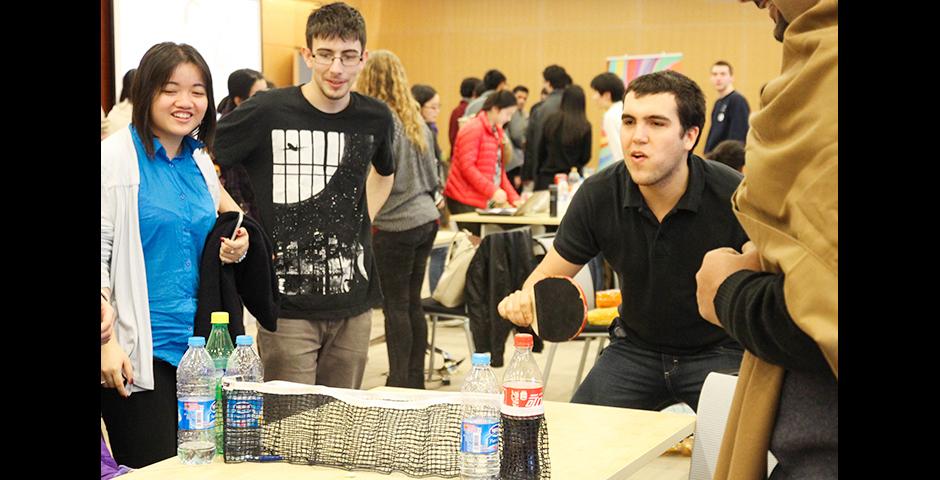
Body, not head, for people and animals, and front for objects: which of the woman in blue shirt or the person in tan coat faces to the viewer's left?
the person in tan coat

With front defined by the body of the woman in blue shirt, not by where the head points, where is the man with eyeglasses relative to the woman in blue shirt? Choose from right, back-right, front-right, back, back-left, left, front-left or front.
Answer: left

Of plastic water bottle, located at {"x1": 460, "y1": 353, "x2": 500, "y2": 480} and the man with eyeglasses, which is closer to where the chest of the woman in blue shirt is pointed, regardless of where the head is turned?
the plastic water bottle

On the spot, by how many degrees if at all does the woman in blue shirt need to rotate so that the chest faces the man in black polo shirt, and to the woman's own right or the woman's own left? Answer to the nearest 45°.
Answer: approximately 45° to the woman's own left

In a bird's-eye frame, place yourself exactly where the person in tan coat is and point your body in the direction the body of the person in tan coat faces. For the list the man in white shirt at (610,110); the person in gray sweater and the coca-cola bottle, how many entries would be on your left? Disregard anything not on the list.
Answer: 0

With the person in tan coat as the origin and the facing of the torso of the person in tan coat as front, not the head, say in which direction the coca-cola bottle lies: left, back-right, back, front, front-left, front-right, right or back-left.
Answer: front-right

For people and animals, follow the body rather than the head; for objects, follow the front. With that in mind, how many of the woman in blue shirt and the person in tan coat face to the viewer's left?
1

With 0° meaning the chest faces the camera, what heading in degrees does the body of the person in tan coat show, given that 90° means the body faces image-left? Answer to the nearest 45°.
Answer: approximately 90°

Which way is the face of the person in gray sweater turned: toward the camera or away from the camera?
away from the camera

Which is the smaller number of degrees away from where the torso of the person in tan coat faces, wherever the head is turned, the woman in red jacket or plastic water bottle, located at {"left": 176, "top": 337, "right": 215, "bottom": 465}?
the plastic water bottle

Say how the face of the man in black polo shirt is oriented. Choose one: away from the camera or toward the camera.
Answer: toward the camera

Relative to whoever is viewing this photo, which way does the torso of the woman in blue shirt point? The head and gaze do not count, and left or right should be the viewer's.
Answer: facing the viewer and to the right of the viewer

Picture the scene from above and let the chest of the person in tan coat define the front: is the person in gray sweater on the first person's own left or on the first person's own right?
on the first person's own right

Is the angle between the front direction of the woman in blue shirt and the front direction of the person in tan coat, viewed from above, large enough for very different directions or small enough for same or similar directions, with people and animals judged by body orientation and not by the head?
very different directions

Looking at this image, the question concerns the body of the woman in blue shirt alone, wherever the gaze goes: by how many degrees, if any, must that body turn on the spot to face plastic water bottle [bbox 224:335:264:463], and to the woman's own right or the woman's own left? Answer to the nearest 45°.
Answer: approximately 45° to the woman's own right

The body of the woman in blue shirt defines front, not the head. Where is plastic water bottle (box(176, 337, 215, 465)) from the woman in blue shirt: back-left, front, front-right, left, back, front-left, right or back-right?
front-right
